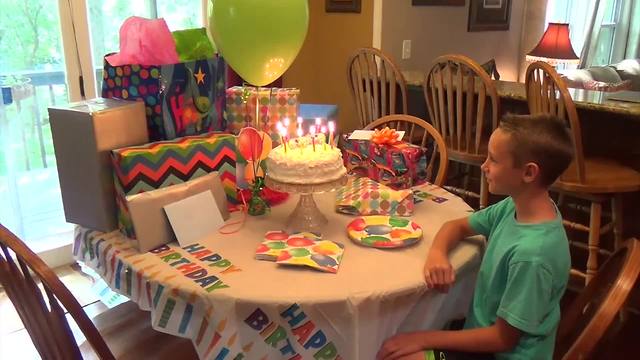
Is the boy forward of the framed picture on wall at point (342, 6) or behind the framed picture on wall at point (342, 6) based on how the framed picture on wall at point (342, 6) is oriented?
forward

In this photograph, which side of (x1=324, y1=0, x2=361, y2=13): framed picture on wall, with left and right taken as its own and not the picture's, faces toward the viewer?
front

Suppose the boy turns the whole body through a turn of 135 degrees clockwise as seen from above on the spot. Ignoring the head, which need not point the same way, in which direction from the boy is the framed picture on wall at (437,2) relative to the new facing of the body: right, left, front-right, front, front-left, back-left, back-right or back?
front-left

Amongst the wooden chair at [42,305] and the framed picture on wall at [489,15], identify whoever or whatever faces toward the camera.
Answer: the framed picture on wall

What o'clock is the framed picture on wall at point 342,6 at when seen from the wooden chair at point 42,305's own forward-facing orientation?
The framed picture on wall is roughly at 12 o'clock from the wooden chair.

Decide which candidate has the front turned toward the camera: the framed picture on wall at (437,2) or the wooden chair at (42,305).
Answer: the framed picture on wall

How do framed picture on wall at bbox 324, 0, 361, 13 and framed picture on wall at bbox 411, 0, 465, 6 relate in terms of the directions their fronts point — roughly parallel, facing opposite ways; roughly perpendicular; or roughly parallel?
roughly parallel

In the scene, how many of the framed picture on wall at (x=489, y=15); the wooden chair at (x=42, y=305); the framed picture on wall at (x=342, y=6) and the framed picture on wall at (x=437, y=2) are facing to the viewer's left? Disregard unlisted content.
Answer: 0

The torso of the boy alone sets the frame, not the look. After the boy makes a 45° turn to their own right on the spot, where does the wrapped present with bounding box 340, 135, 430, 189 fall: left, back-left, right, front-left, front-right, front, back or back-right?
front

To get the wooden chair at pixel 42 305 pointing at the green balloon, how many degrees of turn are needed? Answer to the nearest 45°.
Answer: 0° — it already faces it

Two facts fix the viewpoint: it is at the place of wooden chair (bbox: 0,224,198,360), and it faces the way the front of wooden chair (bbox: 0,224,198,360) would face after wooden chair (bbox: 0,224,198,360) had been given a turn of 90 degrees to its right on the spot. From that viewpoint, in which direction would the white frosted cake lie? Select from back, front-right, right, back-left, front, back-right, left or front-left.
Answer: front-left

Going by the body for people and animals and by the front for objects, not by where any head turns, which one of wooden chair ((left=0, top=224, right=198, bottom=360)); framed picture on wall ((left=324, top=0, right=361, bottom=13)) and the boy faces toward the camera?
the framed picture on wall

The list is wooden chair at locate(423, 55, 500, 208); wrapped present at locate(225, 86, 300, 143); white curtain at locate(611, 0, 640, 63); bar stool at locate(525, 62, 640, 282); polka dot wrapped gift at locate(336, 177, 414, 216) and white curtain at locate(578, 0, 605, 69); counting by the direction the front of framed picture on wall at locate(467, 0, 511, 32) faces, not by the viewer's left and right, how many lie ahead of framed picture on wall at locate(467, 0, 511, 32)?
4

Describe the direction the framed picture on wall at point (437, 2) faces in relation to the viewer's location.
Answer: facing the viewer

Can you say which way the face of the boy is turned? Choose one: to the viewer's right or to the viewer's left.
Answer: to the viewer's left

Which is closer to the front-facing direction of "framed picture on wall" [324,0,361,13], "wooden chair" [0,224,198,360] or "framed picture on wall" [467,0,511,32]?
the wooden chair

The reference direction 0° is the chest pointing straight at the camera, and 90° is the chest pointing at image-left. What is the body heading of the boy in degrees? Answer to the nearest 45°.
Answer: approximately 90°

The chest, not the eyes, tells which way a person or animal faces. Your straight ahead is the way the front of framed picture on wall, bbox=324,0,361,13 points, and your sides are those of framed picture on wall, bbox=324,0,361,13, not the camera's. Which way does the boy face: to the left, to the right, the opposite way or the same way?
to the right

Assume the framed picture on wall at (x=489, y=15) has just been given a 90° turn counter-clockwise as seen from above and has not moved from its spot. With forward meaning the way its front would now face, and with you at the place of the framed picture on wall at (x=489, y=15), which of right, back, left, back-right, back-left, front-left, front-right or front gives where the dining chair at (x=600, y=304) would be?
right

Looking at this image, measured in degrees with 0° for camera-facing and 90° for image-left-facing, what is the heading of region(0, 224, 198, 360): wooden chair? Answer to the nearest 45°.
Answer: approximately 225°

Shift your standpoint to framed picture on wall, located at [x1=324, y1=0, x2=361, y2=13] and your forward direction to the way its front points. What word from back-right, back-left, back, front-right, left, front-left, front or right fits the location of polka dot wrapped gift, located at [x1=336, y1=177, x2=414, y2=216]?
front
